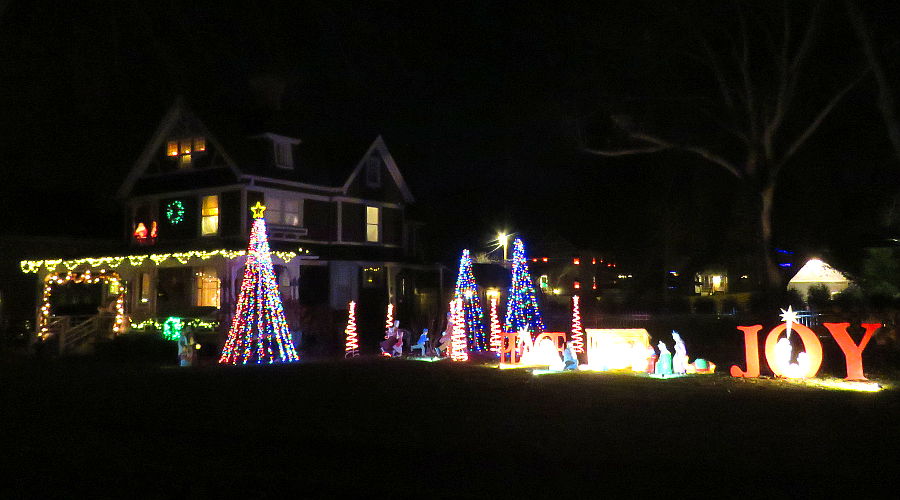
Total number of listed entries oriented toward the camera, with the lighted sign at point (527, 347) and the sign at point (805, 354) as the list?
2

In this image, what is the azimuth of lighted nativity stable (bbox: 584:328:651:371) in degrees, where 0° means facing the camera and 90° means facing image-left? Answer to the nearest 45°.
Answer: approximately 0°

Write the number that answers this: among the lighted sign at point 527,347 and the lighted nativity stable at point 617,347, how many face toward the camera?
2

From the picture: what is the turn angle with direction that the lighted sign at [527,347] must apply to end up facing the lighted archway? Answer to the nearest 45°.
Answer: approximately 135° to its right

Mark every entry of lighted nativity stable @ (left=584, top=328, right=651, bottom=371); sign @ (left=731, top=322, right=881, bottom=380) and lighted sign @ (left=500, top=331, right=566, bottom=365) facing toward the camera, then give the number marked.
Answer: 3

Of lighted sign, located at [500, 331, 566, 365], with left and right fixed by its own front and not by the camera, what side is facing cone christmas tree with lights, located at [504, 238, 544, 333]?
back

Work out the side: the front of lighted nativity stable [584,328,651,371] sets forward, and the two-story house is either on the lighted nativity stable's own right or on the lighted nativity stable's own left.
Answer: on the lighted nativity stable's own right

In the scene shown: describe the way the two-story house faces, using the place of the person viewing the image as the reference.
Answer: facing the viewer and to the left of the viewer

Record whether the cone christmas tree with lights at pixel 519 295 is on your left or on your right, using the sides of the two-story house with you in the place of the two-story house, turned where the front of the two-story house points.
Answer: on your left

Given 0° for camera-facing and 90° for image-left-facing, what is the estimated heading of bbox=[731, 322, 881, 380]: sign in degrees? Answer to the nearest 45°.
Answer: approximately 0°
